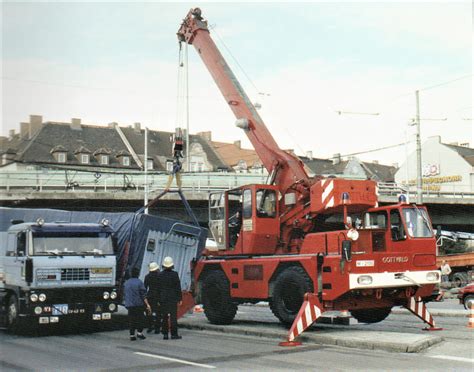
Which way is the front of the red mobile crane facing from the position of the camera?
facing the viewer and to the right of the viewer

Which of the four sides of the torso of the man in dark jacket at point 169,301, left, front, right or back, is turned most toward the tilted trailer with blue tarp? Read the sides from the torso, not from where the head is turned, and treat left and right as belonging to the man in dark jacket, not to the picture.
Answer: front

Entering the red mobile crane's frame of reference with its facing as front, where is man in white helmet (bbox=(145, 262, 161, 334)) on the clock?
The man in white helmet is roughly at 4 o'clock from the red mobile crane.

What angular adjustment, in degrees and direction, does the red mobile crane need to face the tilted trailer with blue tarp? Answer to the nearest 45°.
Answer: approximately 180°

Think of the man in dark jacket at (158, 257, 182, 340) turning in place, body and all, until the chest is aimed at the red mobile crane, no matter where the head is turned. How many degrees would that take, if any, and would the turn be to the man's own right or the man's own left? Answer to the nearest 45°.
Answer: approximately 90° to the man's own right

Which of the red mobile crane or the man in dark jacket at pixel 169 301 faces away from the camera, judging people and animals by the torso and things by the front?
the man in dark jacket

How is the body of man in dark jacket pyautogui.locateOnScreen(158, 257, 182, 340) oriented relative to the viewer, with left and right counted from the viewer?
facing away from the viewer

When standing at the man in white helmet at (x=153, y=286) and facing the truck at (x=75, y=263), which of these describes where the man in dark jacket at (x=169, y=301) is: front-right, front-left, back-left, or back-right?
back-left

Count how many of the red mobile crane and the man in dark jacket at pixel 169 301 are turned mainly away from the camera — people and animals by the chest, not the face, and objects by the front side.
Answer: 1

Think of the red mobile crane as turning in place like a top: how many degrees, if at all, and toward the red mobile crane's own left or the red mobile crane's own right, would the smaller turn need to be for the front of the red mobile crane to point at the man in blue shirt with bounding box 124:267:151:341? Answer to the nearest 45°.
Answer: approximately 135° to the red mobile crane's own right
